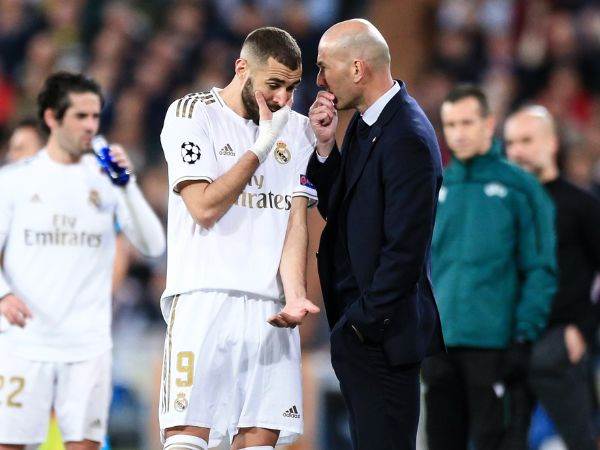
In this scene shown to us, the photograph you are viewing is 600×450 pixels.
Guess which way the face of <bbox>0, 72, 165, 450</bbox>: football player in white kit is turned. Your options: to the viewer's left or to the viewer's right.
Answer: to the viewer's right

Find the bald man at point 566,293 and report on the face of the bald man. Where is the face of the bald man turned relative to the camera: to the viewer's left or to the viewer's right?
to the viewer's left

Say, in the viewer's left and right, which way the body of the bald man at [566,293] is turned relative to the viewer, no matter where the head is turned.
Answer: facing the viewer and to the left of the viewer

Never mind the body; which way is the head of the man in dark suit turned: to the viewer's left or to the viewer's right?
to the viewer's left

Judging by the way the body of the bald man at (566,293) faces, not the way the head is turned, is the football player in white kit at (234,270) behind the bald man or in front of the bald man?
in front

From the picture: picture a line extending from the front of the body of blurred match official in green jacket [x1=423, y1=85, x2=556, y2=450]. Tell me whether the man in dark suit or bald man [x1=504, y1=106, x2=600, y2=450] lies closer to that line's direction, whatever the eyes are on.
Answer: the man in dark suit

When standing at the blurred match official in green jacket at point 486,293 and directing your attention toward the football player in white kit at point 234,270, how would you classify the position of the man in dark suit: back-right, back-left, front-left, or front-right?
front-left

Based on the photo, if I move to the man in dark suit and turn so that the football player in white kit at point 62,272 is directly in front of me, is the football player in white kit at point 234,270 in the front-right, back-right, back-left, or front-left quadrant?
front-left

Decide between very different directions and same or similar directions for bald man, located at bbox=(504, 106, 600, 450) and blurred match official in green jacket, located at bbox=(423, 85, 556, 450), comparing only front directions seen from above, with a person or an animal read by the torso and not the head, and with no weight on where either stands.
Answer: same or similar directions

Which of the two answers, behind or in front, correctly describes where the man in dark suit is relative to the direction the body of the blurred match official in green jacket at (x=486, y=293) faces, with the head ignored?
in front

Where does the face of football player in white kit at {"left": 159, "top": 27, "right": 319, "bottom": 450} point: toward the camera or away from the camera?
toward the camera

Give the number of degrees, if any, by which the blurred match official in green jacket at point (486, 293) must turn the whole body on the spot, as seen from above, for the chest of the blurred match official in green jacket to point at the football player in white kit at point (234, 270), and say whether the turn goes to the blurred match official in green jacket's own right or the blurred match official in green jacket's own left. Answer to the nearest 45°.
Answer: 0° — they already face them
